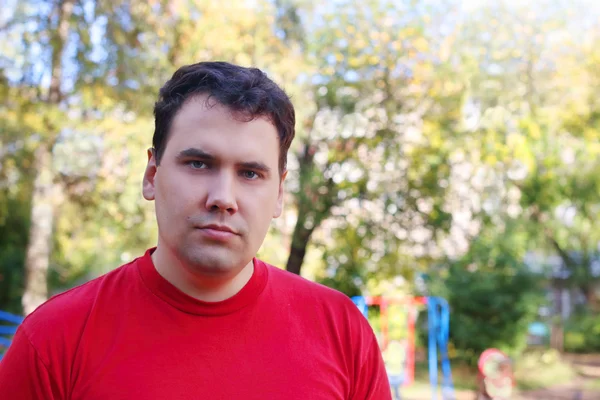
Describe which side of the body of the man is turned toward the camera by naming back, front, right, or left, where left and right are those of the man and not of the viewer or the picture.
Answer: front

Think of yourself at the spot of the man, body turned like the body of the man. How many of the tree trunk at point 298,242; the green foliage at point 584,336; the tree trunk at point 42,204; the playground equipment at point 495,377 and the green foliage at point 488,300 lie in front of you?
0

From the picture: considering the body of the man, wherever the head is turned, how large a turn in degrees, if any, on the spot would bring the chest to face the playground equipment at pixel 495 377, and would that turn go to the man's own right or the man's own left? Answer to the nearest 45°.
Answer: approximately 135° to the man's own left

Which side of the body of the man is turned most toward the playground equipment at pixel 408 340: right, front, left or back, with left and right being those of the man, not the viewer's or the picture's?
back

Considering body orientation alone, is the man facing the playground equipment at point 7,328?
no

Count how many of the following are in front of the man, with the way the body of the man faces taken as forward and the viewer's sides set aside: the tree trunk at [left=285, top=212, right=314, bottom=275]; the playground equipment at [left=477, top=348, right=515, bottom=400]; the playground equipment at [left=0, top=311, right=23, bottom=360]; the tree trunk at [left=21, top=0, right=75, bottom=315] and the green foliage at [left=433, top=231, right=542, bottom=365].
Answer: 0

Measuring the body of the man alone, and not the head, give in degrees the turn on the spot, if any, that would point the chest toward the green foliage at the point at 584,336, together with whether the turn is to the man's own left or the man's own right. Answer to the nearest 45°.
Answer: approximately 135° to the man's own left

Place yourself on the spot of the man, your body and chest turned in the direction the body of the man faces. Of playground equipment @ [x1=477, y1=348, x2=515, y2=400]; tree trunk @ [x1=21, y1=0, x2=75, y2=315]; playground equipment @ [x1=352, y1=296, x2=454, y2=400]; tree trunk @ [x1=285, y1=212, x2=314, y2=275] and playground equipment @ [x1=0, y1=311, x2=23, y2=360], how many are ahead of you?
0

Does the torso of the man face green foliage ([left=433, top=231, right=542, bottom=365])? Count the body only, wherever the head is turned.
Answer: no

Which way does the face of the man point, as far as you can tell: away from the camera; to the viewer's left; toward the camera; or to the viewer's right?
toward the camera

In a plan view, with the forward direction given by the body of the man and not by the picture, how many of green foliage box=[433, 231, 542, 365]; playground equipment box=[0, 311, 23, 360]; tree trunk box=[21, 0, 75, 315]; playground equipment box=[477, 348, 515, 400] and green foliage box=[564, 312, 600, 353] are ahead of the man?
0

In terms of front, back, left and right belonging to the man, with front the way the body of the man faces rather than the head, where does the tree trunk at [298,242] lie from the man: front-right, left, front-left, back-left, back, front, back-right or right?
back

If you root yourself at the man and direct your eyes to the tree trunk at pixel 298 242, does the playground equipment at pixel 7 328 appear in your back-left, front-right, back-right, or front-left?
front-left

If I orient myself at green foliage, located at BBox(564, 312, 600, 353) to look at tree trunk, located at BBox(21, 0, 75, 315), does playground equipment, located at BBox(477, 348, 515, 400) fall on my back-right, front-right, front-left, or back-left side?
front-left

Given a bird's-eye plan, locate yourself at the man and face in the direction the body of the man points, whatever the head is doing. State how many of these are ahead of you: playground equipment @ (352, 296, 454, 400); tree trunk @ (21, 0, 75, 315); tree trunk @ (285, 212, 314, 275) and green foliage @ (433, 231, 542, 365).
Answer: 0

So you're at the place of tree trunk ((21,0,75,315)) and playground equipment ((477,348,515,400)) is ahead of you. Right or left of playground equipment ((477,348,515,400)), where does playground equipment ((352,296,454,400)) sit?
left

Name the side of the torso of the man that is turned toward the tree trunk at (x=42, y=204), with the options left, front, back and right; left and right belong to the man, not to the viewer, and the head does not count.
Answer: back
